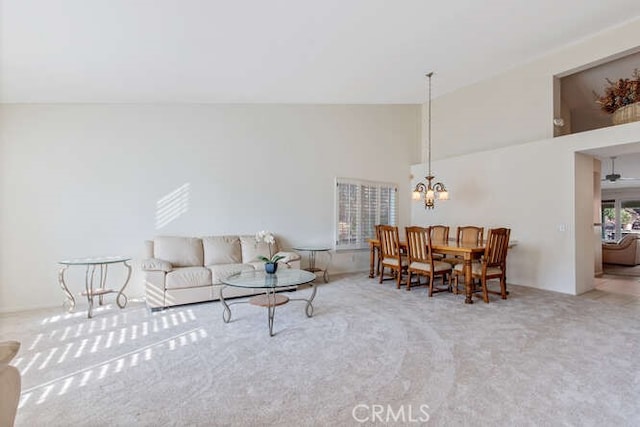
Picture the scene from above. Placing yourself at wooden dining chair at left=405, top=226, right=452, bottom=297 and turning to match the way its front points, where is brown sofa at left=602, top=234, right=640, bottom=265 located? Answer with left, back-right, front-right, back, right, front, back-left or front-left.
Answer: front

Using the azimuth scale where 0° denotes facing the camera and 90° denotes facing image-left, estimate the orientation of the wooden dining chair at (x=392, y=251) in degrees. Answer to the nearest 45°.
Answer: approximately 225°

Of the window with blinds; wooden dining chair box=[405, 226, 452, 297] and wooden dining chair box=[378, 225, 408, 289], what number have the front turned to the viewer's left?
0

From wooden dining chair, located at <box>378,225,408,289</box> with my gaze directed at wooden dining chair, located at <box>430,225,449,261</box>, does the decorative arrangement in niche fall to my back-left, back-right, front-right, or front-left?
front-right

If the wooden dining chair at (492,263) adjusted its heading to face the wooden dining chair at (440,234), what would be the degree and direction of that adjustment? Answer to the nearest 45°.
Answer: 0° — it already faces it

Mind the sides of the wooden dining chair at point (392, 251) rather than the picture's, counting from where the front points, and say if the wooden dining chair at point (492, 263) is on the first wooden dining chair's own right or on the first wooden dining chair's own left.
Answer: on the first wooden dining chair's own right

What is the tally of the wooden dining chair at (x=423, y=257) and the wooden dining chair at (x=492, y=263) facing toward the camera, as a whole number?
0

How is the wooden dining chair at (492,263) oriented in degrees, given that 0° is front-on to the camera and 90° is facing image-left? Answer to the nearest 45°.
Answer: approximately 135°

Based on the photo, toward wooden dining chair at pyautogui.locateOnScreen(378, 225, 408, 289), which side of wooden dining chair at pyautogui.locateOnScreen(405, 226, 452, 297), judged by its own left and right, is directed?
left

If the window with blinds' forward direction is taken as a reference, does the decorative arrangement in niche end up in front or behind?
in front

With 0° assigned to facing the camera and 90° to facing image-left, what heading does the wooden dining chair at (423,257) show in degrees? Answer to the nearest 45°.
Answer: approximately 225°

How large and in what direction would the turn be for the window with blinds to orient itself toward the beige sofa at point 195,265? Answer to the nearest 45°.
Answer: approximately 90° to its right

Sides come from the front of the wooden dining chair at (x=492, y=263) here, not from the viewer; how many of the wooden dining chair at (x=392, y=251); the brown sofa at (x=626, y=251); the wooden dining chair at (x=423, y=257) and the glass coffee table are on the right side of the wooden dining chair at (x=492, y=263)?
1

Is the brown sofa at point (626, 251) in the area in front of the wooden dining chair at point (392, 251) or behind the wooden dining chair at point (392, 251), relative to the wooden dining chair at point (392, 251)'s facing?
in front

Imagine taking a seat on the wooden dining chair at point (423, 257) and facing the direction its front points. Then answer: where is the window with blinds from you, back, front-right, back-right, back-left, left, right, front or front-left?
left

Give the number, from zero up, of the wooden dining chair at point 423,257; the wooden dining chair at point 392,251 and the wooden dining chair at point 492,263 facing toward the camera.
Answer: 0
